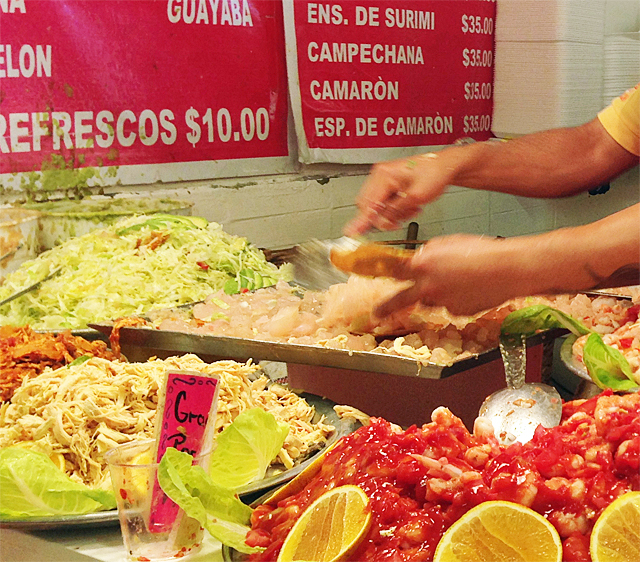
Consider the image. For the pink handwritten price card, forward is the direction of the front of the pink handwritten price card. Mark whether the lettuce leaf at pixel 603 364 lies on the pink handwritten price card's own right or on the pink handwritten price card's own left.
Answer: on the pink handwritten price card's own left

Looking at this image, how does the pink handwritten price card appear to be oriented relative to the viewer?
toward the camera

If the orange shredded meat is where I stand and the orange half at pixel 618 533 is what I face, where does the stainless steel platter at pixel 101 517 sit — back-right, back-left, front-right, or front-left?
front-right

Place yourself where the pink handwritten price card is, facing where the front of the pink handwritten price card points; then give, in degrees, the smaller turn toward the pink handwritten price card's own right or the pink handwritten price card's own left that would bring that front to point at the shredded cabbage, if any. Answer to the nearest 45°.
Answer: approximately 180°

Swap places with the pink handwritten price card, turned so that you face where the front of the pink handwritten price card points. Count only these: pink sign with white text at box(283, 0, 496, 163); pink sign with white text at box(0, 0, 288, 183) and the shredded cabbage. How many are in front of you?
0

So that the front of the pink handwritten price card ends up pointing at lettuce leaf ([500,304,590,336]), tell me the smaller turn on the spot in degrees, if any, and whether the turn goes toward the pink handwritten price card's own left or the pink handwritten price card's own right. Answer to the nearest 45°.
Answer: approximately 135° to the pink handwritten price card's own left

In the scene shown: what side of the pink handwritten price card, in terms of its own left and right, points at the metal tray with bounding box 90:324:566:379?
back

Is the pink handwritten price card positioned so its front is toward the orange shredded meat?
no
